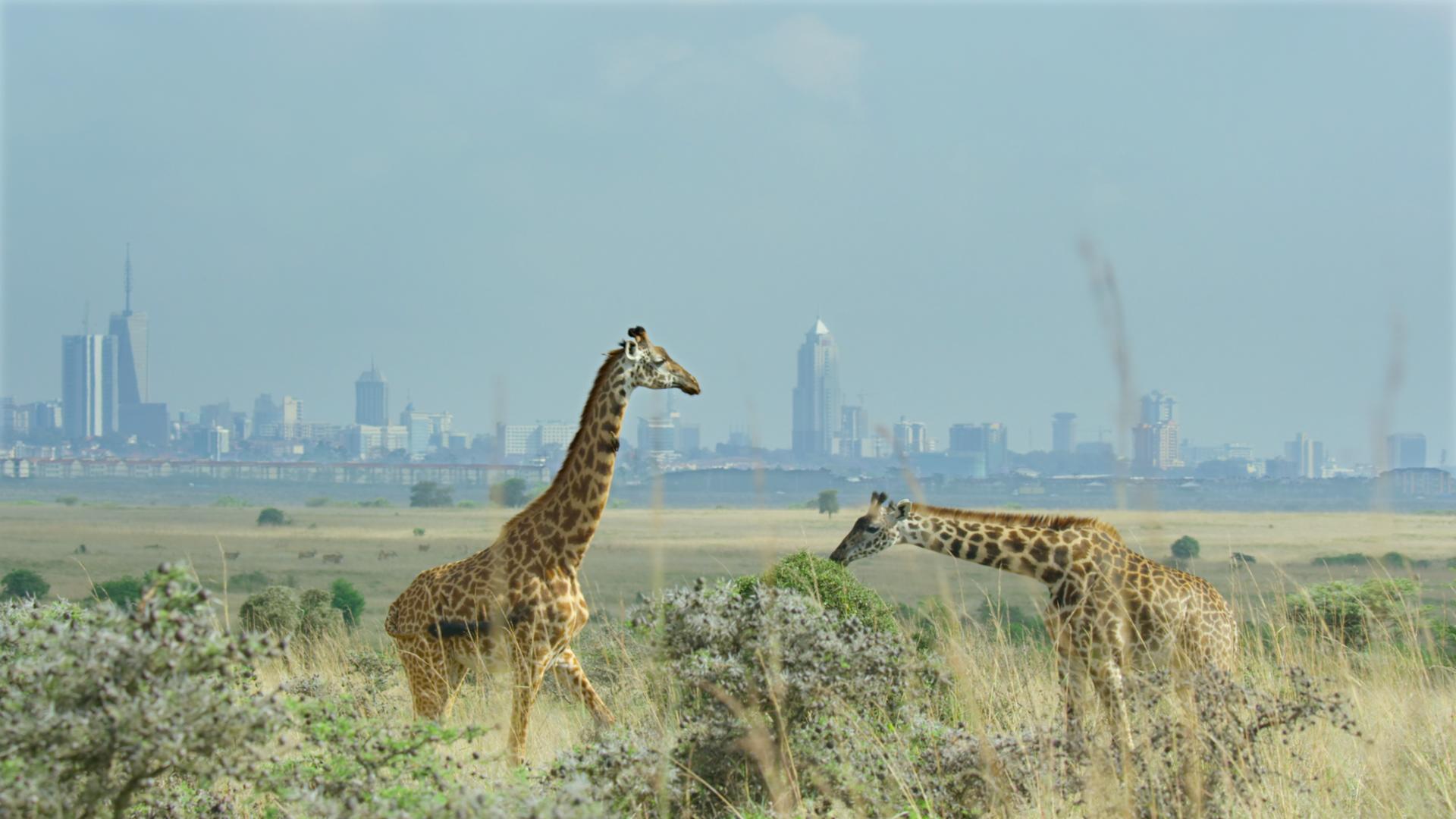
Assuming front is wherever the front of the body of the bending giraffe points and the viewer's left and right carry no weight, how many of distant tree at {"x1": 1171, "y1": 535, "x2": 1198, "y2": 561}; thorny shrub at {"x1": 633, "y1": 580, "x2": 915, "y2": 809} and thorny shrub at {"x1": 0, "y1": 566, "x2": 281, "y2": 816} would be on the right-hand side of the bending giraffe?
1

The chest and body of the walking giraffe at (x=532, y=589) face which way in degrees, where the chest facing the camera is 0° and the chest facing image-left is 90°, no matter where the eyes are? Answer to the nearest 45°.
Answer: approximately 270°

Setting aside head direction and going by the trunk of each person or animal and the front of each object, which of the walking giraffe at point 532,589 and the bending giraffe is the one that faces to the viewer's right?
the walking giraffe

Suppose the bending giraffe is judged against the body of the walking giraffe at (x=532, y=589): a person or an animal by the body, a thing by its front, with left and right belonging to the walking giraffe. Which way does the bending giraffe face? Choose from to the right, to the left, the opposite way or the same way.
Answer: the opposite way

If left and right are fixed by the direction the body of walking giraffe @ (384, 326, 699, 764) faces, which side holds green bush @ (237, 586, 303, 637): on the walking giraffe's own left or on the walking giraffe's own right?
on the walking giraffe's own left

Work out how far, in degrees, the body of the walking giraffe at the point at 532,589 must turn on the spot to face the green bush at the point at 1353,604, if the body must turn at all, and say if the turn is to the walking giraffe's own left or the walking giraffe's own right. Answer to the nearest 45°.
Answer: approximately 45° to the walking giraffe's own left

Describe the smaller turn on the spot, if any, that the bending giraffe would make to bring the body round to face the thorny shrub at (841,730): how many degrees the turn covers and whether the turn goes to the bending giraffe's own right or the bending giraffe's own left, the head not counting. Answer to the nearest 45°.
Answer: approximately 45° to the bending giraffe's own left

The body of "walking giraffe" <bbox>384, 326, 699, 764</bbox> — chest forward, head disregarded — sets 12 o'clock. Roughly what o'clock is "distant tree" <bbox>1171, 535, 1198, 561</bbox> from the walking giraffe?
The distant tree is roughly at 10 o'clock from the walking giraffe.

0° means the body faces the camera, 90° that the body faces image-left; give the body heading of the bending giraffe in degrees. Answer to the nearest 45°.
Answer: approximately 90°

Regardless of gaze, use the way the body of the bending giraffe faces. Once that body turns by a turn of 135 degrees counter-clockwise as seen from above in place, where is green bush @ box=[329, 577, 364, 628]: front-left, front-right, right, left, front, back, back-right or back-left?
back

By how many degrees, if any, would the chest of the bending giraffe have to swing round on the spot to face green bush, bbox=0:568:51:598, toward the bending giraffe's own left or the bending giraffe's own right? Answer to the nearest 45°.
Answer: approximately 45° to the bending giraffe's own right

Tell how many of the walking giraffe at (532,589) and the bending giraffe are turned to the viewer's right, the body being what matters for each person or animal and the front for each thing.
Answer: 1
